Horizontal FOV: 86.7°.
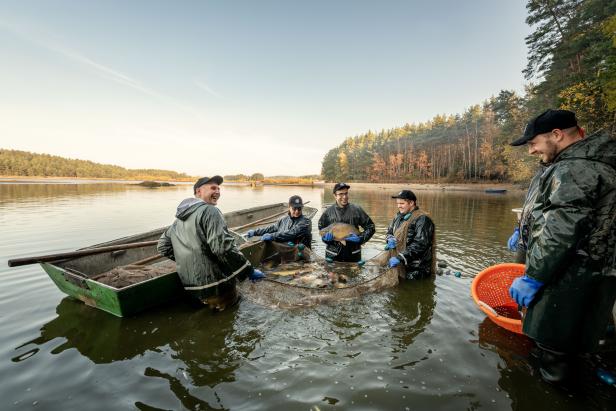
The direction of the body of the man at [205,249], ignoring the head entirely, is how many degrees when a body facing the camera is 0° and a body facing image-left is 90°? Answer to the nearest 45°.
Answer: approximately 225°

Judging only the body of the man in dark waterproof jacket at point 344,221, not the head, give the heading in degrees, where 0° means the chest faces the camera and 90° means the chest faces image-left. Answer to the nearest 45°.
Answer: approximately 0°

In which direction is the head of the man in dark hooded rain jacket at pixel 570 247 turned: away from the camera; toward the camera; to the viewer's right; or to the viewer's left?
to the viewer's left
